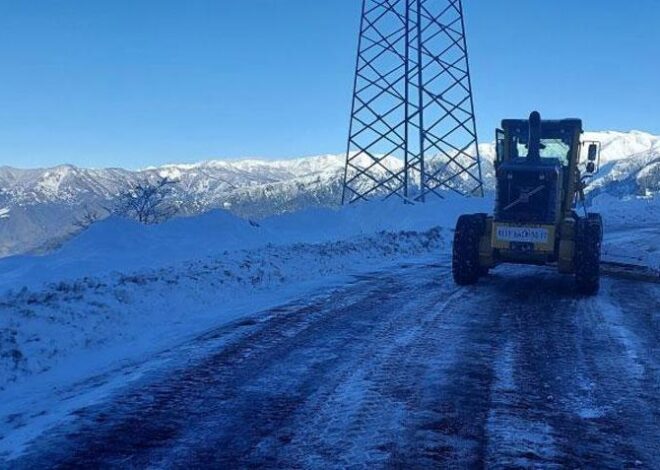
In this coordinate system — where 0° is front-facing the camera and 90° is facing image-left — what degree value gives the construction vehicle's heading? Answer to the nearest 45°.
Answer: approximately 180°

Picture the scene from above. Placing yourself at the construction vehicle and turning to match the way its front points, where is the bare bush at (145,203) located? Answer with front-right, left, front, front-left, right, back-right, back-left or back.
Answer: front-left
